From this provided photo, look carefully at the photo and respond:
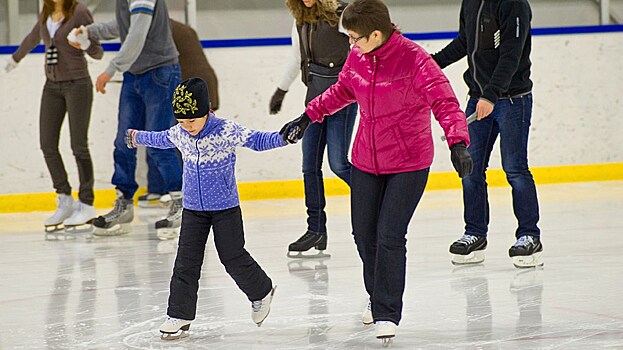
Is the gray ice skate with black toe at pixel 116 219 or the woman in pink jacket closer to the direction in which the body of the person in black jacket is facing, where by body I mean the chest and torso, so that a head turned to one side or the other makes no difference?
the woman in pink jacket

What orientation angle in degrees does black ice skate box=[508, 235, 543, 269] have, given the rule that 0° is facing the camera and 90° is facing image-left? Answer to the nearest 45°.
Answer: approximately 45°

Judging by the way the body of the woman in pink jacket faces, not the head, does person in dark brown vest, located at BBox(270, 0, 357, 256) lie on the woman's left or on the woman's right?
on the woman's right

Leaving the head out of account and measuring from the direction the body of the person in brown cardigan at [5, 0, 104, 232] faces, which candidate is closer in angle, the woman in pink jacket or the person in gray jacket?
the woman in pink jacket

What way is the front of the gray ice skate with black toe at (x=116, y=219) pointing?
to the viewer's left

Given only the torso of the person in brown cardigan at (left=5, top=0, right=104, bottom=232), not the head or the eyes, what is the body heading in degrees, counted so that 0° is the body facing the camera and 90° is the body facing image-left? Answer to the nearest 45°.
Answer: approximately 45°

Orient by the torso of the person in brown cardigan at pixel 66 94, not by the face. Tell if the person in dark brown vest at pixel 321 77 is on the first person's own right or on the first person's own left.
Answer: on the first person's own left

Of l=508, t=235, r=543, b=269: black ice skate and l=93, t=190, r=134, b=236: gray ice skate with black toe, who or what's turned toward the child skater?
l=508, t=235, r=543, b=269: black ice skate

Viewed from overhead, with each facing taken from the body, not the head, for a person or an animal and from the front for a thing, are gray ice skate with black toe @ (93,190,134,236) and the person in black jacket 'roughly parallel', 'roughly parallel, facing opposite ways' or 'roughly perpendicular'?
roughly parallel

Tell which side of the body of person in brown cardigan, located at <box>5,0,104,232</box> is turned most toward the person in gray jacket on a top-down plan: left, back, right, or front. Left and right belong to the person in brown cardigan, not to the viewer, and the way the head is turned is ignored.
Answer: left

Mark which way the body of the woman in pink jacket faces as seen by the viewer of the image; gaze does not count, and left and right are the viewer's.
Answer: facing the viewer and to the left of the viewer
